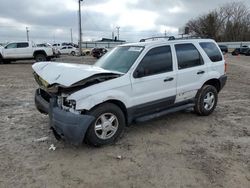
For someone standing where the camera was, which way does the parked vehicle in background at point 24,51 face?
facing to the left of the viewer

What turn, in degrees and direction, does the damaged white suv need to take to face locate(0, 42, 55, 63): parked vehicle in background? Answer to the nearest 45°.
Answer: approximately 90° to its right

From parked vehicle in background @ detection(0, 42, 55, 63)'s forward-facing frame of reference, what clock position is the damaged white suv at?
The damaged white suv is roughly at 9 o'clock from the parked vehicle in background.

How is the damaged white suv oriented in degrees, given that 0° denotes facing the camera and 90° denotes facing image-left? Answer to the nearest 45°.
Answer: approximately 45°
